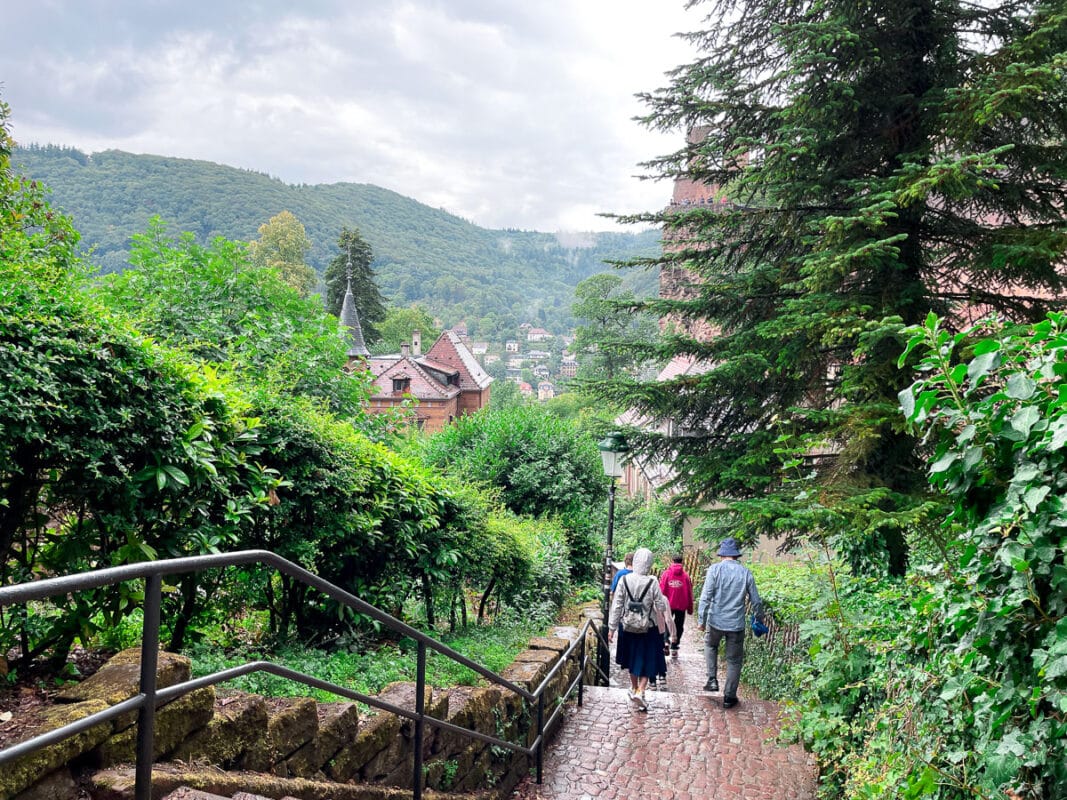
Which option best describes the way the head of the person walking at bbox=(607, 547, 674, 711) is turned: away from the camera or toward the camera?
away from the camera

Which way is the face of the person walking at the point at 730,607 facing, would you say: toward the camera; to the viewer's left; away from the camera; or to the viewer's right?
away from the camera

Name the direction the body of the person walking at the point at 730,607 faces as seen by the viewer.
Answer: away from the camera

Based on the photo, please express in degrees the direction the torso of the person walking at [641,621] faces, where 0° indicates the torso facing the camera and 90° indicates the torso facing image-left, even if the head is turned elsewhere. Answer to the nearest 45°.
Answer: approximately 180°

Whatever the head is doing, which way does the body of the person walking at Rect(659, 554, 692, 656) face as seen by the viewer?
away from the camera
